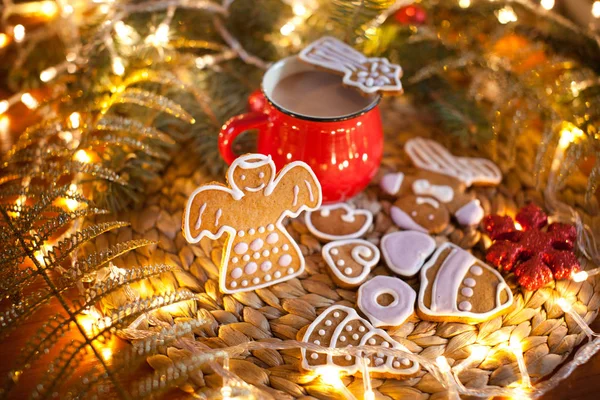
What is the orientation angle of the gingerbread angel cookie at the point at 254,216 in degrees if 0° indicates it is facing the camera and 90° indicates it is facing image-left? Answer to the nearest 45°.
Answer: approximately 0°
